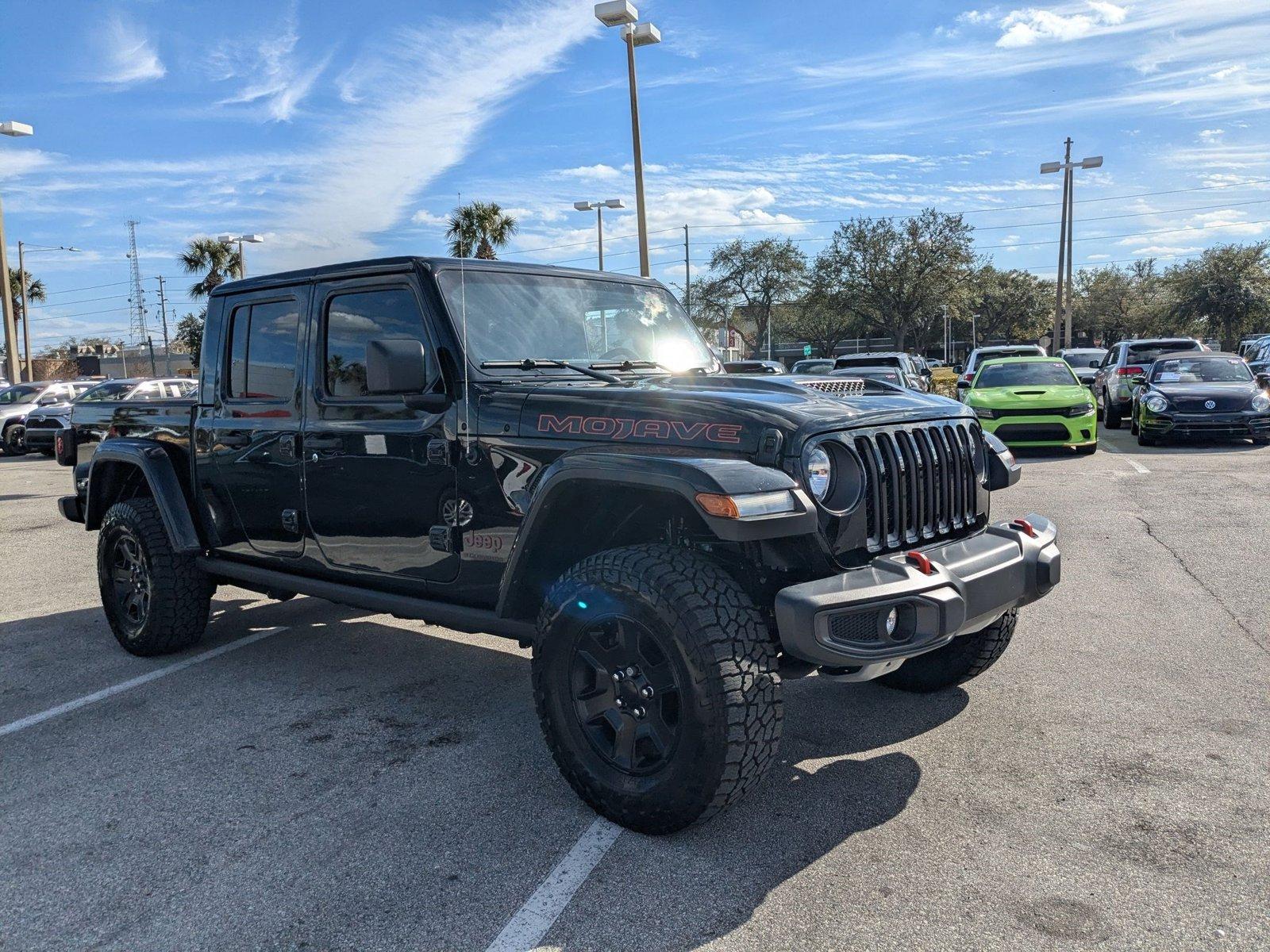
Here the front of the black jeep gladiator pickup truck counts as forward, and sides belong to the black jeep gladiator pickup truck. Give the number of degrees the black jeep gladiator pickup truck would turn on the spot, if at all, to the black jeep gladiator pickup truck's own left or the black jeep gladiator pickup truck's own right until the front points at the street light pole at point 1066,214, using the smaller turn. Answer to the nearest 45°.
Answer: approximately 90° to the black jeep gladiator pickup truck's own left

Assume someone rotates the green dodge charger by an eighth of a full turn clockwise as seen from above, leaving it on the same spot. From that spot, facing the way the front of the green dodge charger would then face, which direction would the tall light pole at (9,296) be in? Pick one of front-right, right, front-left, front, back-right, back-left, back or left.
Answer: front-right

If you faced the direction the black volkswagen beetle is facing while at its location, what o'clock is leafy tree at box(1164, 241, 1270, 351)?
The leafy tree is roughly at 6 o'clock from the black volkswagen beetle.

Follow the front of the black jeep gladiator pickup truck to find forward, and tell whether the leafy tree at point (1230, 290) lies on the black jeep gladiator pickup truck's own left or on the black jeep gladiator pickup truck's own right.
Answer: on the black jeep gladiator pickup truck's own left

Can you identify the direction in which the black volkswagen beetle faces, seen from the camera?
facing the viewer

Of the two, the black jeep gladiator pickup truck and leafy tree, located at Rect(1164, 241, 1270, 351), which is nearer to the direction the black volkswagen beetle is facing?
the black jeep gladiator pickup truck

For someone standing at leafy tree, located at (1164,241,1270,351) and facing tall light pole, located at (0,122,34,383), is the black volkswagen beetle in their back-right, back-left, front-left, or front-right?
front-left

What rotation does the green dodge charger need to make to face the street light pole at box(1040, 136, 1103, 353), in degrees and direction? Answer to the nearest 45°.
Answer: approximately 180°

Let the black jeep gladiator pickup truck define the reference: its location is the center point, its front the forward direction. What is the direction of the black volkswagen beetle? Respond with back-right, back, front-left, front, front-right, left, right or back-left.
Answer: left

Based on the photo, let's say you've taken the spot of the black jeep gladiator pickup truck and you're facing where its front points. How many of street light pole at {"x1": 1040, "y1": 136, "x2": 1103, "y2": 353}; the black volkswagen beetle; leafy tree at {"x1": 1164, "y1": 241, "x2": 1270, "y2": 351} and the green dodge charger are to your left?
4

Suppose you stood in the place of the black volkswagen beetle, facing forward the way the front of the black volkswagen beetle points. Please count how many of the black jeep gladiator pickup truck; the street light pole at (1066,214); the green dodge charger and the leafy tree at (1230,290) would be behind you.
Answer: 2

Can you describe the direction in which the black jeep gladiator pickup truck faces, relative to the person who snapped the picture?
facing the viewer and to the right of the viewer

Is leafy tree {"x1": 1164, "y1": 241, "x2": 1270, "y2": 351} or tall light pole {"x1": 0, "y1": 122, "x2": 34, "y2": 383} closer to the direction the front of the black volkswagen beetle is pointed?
the tall light pole

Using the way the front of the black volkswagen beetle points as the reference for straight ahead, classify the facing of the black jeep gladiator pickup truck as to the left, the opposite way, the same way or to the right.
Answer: to the left

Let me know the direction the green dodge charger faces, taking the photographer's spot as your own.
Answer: facing the viewer

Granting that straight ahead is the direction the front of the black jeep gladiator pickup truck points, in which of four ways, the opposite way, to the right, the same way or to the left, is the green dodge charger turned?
to the right

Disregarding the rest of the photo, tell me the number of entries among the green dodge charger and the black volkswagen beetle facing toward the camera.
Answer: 2

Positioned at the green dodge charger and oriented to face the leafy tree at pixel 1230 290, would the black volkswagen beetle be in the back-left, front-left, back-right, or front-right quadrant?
front-right
